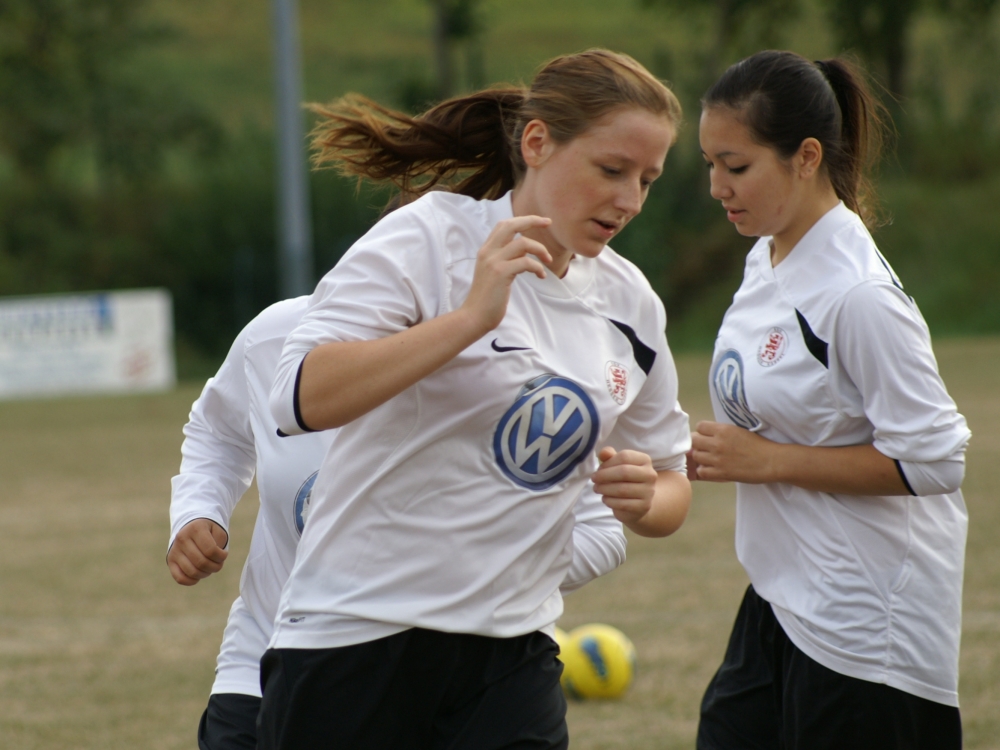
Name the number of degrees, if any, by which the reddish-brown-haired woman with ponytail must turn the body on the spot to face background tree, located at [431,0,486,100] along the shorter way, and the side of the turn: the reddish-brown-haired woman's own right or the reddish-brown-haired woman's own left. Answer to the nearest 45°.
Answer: approximately 135° to the reddish-brown-haired woman's own left

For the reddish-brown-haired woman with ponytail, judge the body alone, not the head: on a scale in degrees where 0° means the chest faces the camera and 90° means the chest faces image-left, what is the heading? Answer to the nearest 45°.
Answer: approximately 315°

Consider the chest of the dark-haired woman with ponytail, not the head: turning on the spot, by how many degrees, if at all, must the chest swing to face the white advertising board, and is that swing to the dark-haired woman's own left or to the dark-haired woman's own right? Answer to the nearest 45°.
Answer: approximately 90° to the dark-haired woman's own right

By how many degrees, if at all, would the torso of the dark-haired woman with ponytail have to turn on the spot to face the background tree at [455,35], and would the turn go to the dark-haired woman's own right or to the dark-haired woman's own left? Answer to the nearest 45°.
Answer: approximately 135° to the dark-haired woman's own right

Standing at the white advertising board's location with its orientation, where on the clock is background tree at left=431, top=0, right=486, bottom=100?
The background tree is roughly at 7 o'clock from the white advertising board.

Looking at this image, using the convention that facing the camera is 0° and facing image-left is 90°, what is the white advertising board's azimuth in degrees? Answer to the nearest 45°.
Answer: approximately 0°

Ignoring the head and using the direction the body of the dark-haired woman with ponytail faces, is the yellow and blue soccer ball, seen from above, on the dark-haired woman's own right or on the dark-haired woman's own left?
on the dark-haired woman's own right
